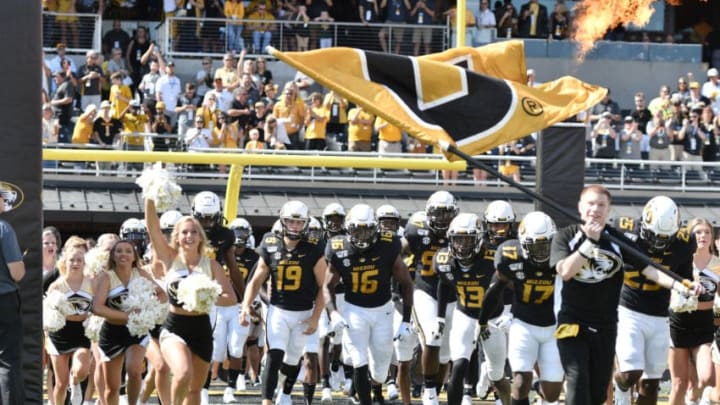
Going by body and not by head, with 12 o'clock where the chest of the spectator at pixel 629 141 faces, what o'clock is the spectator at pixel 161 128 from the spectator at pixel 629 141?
the spectator at pixel 161 128 is roughly at 2 o'clock from the spectator at pixel 629 141.

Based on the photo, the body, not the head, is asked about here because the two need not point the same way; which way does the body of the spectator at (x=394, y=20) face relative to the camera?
toward the camera

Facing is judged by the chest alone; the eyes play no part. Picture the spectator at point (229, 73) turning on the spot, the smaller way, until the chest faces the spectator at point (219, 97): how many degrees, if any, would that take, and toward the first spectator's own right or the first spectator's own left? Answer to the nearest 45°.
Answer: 0° — they already face them

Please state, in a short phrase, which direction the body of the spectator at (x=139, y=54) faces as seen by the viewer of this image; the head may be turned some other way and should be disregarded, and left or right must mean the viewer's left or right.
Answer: facing the viewer

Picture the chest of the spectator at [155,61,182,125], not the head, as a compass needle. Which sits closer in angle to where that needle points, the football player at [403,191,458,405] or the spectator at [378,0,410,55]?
the football player

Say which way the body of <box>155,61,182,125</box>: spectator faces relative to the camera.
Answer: toward the camera

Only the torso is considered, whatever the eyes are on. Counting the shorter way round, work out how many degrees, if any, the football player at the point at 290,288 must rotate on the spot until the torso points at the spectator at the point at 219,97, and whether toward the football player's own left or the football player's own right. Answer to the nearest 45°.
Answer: approximately 180°

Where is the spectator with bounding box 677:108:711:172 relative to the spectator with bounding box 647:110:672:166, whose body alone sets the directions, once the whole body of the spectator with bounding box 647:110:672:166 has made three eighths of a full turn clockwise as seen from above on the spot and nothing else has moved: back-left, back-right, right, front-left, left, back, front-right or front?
back-right

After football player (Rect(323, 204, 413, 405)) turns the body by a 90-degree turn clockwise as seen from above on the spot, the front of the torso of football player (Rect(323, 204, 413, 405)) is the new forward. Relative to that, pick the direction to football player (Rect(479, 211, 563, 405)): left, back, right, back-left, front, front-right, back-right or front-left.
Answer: back-left

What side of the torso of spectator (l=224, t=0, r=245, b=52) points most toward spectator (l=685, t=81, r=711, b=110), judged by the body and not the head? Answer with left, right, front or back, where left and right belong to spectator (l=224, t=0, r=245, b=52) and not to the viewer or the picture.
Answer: left
